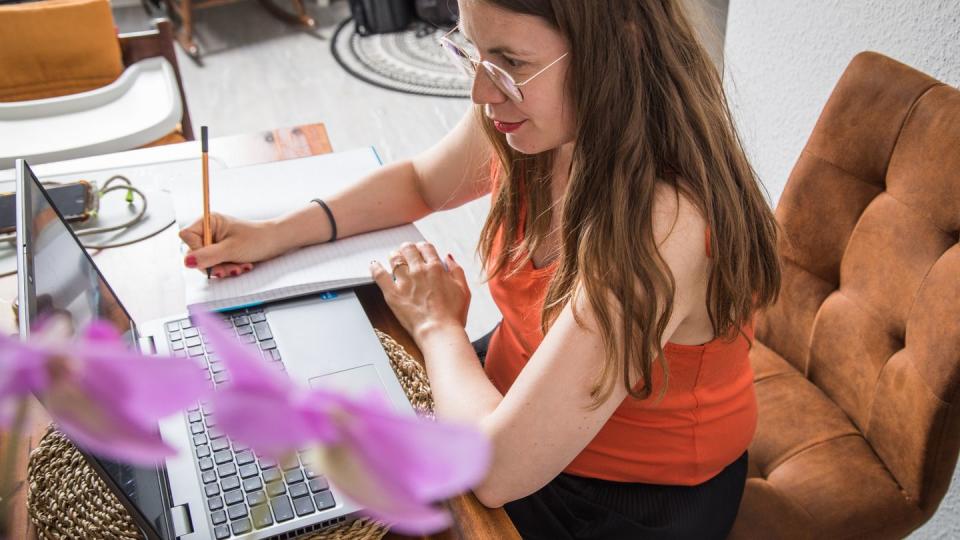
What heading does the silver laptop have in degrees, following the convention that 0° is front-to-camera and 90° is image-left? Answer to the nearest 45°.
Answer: approximately 270°

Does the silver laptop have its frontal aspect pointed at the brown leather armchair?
yes

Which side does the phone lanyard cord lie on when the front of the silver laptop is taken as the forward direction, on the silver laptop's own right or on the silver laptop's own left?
on the silver laptop's own left

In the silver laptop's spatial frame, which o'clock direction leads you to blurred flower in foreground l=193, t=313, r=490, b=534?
The blurred flower in foreground is roughly at 3 o'clock from the silver laptop.

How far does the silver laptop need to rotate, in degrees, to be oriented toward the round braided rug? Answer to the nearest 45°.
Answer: approximately 90° to its left

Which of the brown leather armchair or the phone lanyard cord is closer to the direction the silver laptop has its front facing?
the brown leather armchair

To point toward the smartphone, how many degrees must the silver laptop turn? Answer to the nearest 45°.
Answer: approximately 90° to its left

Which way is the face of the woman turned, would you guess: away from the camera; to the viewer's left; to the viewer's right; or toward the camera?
to the viewer's left
